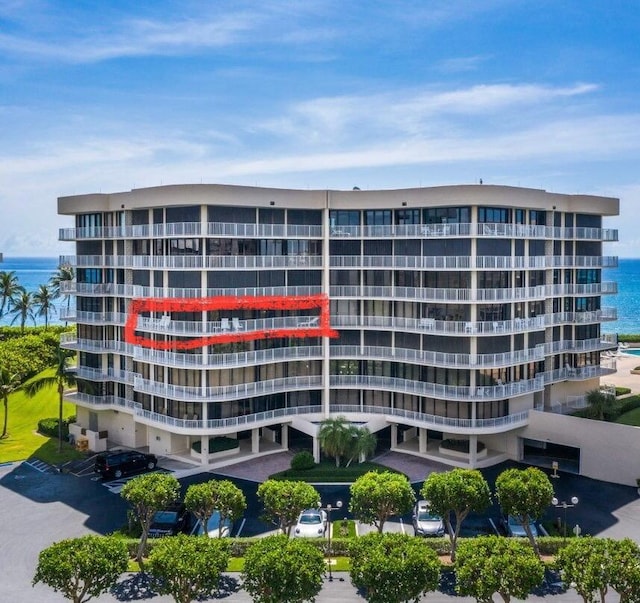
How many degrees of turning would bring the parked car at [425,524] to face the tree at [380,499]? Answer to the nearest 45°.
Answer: approximately 45° to its right

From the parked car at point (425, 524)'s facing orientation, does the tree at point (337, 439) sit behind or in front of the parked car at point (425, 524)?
behind

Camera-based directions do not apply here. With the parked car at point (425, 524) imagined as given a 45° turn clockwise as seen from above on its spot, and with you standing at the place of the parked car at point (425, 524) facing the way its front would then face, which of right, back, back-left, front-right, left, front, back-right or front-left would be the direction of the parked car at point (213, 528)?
front-right

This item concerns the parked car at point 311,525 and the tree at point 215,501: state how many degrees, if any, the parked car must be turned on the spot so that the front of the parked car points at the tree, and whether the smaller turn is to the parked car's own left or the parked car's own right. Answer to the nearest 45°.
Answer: approximately 45° to the parked car's own right

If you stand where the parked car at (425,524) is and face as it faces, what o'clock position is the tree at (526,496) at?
The tree is roughly at 10 o'clock from the parked car.

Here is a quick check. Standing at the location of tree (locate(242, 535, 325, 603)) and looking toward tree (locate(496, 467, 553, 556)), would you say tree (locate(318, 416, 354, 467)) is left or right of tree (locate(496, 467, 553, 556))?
left

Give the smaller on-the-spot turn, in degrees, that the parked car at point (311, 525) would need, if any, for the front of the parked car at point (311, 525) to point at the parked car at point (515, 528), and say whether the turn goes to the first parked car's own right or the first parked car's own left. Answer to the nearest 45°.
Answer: approximately 90° to the first parked car's own left

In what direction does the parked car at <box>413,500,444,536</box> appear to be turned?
toward the camera

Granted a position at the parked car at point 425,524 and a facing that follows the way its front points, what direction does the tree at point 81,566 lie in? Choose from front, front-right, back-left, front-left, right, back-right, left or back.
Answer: front-right

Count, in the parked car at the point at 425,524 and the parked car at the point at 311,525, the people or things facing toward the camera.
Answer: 2

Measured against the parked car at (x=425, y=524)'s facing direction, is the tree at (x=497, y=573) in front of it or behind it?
in front

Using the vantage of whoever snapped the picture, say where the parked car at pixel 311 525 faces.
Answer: facing the viewer

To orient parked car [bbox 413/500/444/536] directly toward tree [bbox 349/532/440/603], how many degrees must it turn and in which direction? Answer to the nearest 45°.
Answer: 0° — it already faces it

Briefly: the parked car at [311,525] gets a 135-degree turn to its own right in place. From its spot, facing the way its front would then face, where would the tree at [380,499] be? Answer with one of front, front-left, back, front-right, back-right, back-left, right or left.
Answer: back

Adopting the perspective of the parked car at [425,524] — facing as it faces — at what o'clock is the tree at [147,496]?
The tree is roughly at 2 o'clock from the parked car.

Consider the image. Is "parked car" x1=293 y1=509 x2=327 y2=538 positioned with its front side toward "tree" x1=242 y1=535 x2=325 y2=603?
yes

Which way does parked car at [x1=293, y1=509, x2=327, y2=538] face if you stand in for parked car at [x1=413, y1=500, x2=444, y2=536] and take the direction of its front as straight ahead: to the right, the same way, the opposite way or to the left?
the same way
